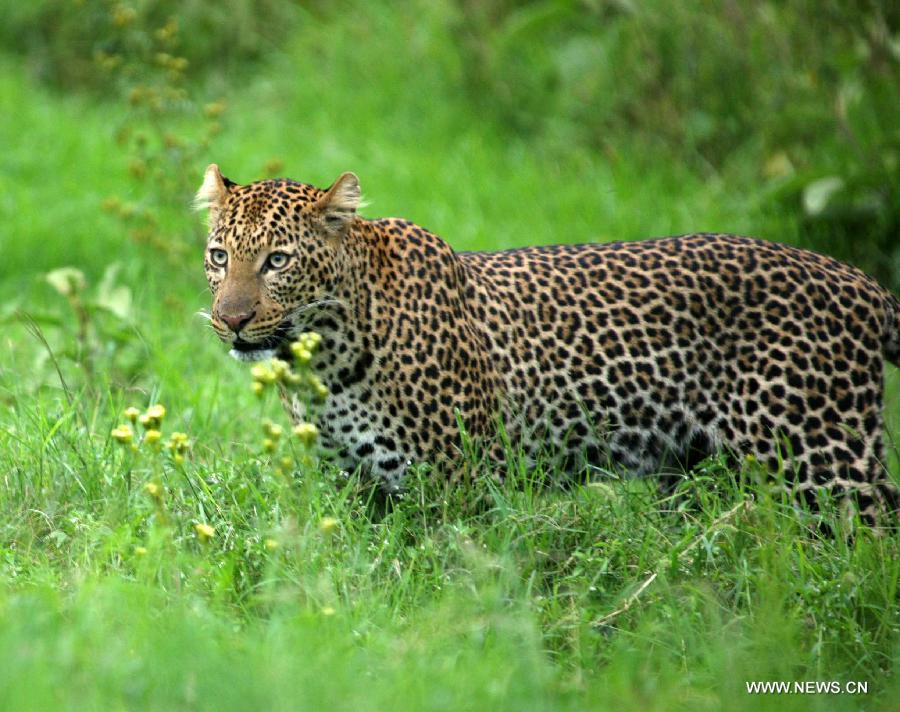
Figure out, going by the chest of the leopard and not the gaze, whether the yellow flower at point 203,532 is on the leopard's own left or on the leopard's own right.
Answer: on the leopard's own left

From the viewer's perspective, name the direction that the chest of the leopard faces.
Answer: to the viewer's left

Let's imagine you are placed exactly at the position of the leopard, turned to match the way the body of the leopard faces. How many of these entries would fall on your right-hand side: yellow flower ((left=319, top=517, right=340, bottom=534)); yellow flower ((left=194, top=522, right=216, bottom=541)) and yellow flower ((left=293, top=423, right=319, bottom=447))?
0

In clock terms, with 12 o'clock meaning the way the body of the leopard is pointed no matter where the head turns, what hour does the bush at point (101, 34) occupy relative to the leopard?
The bush is roughly at 2 o'clock from the leopard.

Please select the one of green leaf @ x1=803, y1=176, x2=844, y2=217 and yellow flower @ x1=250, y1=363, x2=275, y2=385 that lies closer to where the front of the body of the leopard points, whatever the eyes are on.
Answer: the yellow flower

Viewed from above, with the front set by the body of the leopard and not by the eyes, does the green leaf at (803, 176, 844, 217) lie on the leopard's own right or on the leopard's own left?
on the leopard's own right

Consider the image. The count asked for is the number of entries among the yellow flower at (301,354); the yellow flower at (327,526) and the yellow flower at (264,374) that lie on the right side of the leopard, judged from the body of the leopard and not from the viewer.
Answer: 0

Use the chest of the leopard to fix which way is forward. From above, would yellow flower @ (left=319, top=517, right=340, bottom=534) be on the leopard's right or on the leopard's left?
on the leopard's left

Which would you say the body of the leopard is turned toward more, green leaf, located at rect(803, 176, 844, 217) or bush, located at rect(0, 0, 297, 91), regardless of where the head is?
the bush
